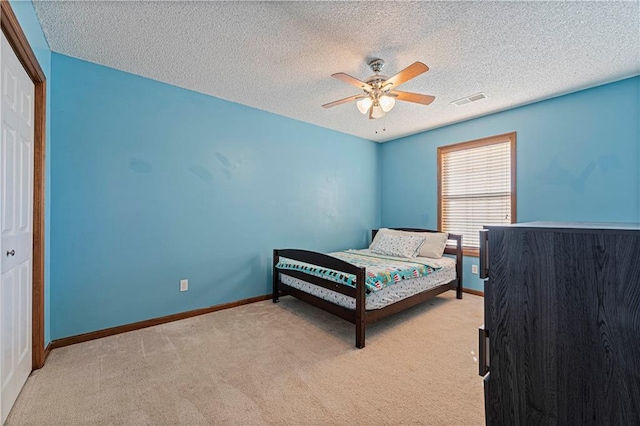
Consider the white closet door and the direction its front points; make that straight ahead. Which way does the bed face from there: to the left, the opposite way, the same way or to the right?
the opposite way

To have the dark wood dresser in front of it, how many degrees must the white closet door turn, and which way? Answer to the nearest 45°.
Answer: approximately 45° to its right

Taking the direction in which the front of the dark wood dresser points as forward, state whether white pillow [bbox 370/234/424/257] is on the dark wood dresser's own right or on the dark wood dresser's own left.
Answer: on the dark wood dresser's own right

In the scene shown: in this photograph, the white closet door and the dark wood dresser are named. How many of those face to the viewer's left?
1

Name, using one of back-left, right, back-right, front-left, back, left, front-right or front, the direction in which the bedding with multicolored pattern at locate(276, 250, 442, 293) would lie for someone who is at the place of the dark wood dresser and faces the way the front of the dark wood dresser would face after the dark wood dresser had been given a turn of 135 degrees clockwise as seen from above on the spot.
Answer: left

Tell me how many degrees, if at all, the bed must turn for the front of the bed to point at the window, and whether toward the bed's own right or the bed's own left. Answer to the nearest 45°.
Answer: approximately 180°

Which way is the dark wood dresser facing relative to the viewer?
to the viewer's left

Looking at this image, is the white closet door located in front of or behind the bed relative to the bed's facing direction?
in front

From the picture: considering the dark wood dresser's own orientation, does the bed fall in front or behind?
in front

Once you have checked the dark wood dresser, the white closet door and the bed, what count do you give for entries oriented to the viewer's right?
1

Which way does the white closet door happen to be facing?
to the viewer's right

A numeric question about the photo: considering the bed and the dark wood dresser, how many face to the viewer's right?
0

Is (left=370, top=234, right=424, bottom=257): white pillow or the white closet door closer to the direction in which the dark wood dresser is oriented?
the white closet door

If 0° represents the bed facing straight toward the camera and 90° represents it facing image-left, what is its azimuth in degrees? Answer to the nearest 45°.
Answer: approximately 45°
